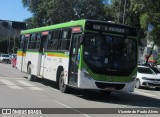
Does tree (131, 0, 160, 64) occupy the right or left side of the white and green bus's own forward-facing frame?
on its left

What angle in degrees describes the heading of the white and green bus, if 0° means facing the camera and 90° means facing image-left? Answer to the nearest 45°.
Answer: approximately 315°
